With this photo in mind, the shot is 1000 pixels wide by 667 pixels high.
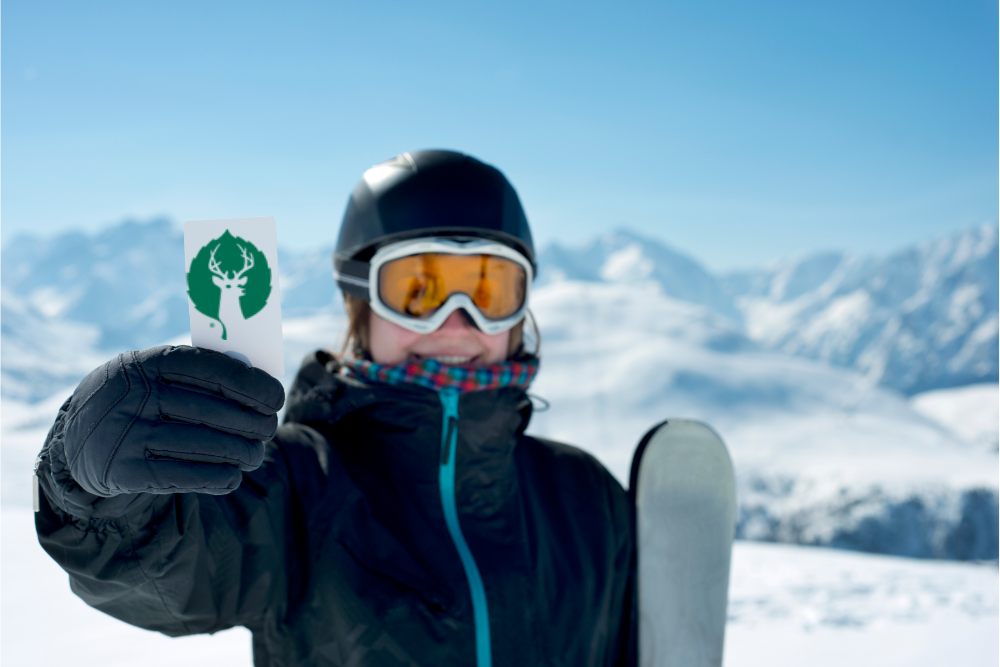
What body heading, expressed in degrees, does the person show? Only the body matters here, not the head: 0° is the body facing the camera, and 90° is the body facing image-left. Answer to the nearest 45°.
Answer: approximately 0°
